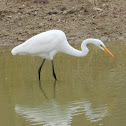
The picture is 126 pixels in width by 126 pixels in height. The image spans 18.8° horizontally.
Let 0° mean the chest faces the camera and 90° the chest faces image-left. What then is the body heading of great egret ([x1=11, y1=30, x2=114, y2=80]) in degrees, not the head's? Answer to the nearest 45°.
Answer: approximately 270°
